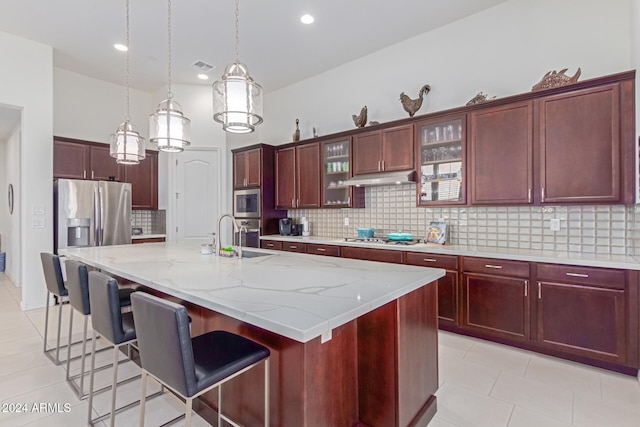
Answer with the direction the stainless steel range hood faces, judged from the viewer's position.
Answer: facing the viewer and to the left of the viewer

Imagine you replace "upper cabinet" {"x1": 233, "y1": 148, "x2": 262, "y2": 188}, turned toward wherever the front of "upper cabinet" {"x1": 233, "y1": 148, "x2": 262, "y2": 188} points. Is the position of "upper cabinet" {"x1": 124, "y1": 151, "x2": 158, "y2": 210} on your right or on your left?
on your right

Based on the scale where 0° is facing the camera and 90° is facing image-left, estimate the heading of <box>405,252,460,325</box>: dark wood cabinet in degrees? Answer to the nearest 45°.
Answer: approximately 45°

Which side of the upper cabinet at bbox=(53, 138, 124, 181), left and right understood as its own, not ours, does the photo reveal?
front

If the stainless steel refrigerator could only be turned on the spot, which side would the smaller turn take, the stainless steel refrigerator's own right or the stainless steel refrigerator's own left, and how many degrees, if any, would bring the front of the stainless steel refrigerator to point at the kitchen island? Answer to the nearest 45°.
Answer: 0° — it already faces it

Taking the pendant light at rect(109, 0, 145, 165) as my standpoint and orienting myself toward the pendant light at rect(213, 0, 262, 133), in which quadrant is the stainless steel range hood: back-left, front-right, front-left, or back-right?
front-left

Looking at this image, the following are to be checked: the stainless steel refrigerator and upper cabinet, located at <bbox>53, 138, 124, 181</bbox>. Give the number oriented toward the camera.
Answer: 2

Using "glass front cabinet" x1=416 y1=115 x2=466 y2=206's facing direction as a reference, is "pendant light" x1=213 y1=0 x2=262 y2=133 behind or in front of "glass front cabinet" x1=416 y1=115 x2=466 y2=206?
in front

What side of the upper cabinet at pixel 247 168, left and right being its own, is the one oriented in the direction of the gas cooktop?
left

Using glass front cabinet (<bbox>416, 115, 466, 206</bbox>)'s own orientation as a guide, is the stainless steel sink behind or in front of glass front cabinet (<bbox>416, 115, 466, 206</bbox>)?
in front

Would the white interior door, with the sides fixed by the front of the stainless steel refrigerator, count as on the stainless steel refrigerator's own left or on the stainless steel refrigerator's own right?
on the stainless steel refrigerator's own left

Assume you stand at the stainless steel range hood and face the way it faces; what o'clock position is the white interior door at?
The white interior door is roughly at 2 o'clock from the stainless steel range hood.

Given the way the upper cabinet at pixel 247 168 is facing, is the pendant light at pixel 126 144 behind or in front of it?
in front

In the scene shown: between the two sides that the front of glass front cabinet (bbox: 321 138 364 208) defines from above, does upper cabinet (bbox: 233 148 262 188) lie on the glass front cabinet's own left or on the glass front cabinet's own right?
on the glass front cabinet's own right

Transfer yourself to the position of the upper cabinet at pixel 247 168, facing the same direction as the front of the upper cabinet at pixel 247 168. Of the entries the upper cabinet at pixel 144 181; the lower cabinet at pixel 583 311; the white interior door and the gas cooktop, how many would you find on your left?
2

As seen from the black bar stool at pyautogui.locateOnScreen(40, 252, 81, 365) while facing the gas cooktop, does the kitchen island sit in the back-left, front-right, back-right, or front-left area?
front-right

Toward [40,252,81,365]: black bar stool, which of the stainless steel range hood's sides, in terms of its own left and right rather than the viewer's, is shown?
front
